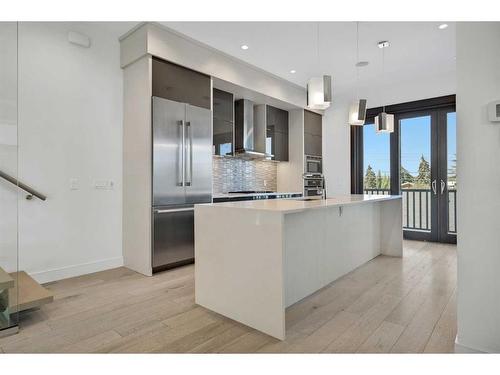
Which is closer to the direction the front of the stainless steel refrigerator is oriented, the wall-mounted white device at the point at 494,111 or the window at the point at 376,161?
the wall-mounted white device

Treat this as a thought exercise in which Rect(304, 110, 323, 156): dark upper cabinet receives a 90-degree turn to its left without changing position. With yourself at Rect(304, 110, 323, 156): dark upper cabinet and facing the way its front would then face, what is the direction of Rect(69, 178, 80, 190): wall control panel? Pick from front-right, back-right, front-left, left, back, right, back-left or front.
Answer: back

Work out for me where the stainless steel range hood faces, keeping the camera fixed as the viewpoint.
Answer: facing the viewer and to the right of the viewer

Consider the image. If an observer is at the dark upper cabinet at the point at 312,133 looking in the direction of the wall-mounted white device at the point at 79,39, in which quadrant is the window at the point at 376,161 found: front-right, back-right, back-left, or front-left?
back-left

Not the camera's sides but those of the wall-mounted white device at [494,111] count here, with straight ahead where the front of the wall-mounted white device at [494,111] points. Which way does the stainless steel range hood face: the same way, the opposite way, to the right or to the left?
to the left

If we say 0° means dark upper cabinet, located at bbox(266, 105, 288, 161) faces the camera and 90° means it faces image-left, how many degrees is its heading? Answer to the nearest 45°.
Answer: approximately 315°

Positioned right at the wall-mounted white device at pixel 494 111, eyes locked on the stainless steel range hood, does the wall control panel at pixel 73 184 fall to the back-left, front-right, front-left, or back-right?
front-left

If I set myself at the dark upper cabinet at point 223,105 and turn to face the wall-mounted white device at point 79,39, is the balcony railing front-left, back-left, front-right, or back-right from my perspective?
back-left

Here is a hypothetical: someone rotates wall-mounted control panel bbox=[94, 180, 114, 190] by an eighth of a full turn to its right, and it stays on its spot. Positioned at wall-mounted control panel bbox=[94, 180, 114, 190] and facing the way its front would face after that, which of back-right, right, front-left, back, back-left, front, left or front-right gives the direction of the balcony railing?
back-left

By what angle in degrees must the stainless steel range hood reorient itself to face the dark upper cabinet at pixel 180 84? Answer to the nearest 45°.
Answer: approximately 90° to its right

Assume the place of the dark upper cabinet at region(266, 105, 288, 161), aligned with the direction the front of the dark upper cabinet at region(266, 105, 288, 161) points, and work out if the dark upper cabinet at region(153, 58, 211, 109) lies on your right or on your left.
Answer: on your right

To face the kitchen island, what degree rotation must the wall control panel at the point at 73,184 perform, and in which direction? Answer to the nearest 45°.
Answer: approximately 45° to its left

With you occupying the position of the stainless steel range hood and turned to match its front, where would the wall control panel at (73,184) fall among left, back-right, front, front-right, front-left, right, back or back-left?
right

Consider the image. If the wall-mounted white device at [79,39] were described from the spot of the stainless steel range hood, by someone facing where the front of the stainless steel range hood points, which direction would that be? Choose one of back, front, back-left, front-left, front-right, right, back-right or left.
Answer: right

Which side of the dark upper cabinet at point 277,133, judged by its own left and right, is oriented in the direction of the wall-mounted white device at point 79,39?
right

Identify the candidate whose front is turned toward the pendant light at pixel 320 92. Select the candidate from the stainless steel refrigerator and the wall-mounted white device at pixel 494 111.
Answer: the stainless steel refrigerator

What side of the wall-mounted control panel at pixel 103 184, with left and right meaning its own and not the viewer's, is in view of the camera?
front
